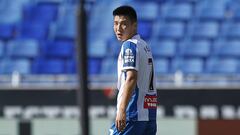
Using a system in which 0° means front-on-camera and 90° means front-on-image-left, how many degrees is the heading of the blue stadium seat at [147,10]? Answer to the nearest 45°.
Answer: approximately 0°

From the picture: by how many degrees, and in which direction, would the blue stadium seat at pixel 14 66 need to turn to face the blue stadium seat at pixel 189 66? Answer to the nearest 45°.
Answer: approximately 90° to its left

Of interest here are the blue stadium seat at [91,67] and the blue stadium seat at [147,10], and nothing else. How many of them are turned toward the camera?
2

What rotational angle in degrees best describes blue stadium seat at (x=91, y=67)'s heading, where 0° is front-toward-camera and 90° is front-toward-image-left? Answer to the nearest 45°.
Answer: approximately 0°

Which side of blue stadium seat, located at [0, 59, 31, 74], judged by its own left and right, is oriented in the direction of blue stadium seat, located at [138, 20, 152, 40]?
left
